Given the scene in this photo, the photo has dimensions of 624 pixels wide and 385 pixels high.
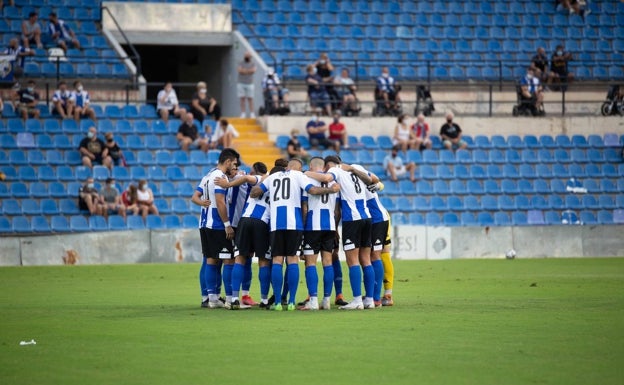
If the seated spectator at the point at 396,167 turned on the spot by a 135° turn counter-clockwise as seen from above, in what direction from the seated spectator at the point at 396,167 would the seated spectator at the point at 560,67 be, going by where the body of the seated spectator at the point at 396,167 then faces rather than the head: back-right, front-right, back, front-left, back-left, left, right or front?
front-right

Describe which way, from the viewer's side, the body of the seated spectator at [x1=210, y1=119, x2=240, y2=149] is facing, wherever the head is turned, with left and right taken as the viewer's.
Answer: facing the viewer

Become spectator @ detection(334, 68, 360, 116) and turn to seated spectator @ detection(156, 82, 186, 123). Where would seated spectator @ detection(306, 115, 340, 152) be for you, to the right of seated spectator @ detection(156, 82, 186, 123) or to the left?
left

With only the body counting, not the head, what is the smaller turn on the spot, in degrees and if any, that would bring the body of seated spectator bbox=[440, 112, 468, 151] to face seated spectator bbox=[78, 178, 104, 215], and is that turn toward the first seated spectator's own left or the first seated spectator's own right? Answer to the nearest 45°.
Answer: approximately 45° to the first seated spectator's own right

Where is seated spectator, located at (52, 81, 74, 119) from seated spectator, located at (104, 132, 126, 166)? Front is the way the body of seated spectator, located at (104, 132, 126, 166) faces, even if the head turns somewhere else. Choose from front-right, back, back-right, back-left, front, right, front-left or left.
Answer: back

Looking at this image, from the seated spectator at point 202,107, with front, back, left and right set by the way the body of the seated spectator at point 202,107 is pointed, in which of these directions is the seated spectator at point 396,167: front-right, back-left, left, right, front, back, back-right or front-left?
left

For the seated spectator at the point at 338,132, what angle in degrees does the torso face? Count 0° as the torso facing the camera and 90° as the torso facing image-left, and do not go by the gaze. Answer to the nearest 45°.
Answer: approximately 315°

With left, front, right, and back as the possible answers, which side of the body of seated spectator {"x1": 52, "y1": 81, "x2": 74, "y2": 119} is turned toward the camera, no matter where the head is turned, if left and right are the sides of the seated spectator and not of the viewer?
front

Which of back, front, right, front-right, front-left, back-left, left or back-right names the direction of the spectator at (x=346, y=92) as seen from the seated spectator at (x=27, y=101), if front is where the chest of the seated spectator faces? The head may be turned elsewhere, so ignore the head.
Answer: left

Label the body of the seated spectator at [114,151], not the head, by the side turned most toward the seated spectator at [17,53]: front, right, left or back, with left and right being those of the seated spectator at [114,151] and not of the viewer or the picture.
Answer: back

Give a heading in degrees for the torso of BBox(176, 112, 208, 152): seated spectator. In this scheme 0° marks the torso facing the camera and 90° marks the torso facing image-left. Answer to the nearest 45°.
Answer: approximately 315°

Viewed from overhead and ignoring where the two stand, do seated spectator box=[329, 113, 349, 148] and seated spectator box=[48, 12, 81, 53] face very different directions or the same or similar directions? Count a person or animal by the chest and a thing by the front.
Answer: same or similar directions

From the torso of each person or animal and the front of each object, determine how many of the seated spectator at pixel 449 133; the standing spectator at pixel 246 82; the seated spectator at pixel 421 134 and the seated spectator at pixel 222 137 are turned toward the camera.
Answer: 4

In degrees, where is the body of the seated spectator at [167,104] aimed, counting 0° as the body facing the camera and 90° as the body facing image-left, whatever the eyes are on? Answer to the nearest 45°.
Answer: approximately 315°

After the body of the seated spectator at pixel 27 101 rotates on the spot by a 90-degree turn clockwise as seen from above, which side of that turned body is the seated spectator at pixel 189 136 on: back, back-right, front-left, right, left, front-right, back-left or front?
back

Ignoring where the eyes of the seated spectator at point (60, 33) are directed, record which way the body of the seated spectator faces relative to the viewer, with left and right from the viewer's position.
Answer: facing the viewer and to the right of the viewer
